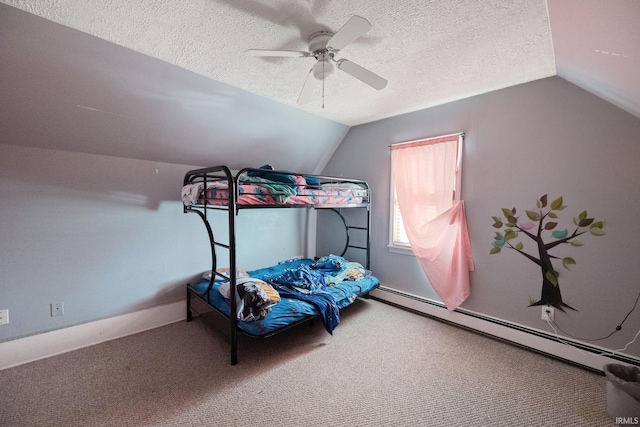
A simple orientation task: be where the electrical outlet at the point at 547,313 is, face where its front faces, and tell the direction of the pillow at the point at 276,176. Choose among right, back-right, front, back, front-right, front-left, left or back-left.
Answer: front-right

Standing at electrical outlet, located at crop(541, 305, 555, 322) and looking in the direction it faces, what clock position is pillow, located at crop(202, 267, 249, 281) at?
The pillow is roughly at 2 o'clock from the electrical outlet.

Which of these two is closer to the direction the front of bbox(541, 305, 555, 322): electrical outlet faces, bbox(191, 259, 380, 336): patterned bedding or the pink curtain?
the patterned bedding

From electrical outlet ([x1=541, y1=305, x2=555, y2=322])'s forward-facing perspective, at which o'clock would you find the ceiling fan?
The ceiling fan is roughly at 1 o'clock from the electrical outlet.

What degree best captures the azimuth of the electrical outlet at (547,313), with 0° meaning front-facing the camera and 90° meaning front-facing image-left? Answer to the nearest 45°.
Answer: approximately 0°

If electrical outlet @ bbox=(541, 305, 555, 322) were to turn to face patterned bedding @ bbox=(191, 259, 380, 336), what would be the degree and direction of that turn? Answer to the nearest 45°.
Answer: approximately 45° to its right

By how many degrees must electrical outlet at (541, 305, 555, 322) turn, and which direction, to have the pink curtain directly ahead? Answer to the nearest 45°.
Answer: approximately 90° to its right

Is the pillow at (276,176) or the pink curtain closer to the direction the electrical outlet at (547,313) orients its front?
the pillow

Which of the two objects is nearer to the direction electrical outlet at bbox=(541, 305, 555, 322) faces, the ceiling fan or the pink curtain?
the ceiling fan
